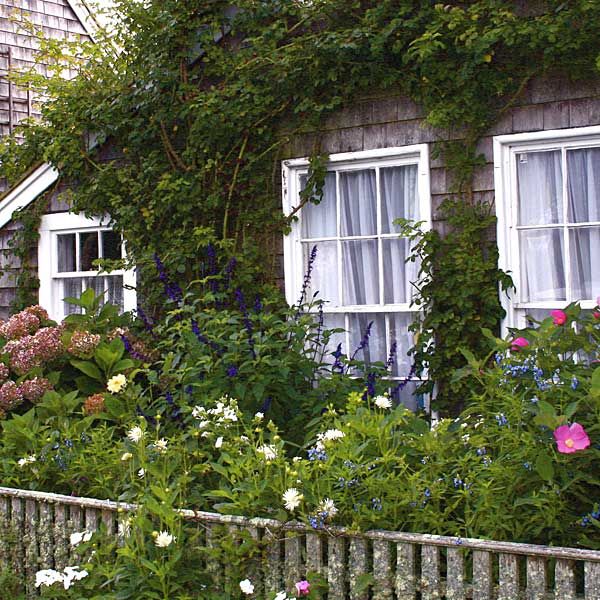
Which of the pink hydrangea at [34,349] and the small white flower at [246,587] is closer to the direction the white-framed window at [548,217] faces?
the small white flower

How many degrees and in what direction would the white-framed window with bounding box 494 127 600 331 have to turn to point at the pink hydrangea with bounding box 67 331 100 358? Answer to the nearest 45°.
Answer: approximately 90° to its right

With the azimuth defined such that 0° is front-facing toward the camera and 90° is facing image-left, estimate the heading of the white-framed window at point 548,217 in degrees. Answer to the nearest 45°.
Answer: approximately 0°

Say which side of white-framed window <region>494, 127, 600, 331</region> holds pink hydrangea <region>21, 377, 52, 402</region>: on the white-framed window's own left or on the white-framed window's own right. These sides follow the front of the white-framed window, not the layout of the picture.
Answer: on the white-framed window's own right

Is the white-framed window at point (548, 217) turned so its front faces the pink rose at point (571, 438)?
yes

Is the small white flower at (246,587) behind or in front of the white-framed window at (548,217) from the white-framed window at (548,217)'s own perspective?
in front

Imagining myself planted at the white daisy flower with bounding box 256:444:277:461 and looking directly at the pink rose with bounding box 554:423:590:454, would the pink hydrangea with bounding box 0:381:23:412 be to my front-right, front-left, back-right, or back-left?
back-left

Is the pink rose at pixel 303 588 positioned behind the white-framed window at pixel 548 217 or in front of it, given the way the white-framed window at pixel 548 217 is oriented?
in front

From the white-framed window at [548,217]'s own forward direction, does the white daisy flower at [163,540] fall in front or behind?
in front

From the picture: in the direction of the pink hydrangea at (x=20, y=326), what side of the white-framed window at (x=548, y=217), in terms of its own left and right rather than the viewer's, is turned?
right

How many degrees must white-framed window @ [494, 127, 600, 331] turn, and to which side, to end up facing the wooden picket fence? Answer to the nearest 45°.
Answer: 0° — it already faces it

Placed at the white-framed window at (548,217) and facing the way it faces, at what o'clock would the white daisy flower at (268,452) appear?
The white daisy flower is roughly at 1 o'clock from the white-framed window.

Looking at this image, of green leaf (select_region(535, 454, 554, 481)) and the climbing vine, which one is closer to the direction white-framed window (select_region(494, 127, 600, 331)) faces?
the green leaf

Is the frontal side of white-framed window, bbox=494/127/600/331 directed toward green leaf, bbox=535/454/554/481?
yes
